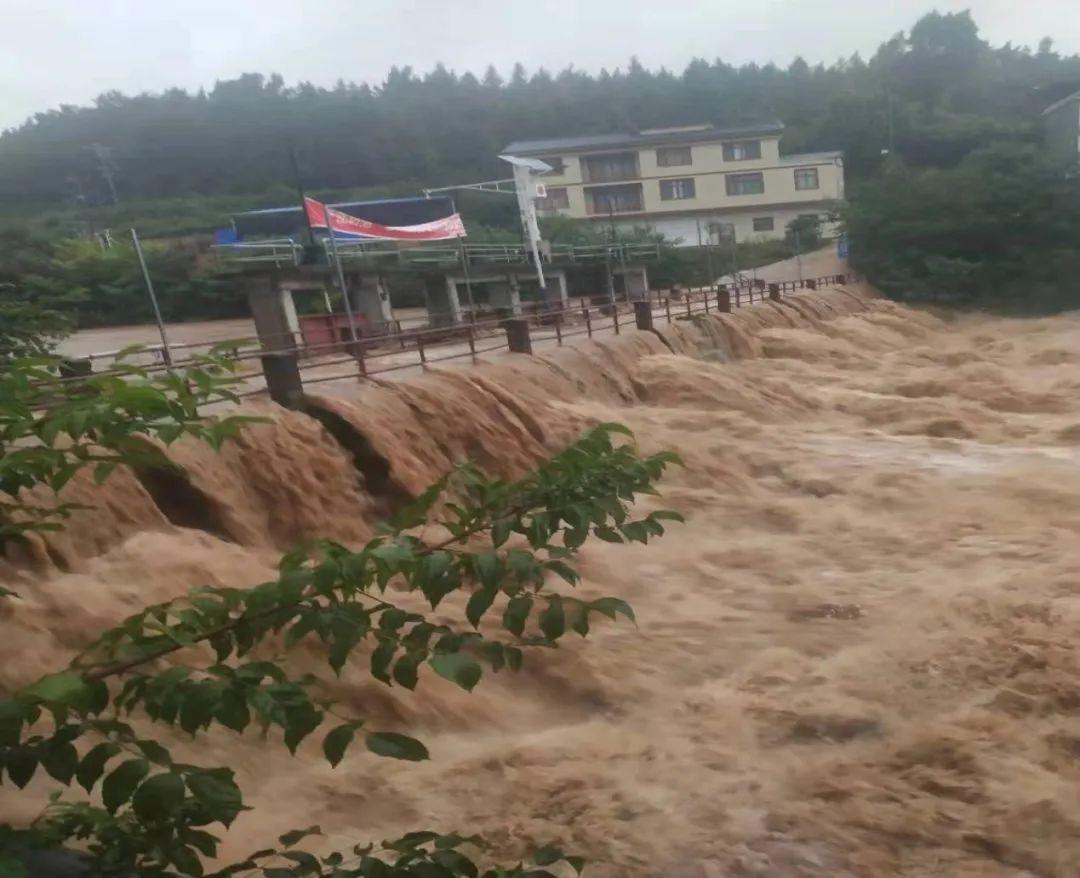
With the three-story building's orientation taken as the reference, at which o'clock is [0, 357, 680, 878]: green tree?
The green tree is roughly at 12 o'clock from the three-story building.

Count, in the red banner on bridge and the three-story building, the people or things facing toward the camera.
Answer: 2

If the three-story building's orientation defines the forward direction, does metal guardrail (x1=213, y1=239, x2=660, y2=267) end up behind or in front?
in front

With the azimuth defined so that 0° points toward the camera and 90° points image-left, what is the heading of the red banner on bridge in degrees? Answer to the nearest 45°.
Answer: approximately 0°

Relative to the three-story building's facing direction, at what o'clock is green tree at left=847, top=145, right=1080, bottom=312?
The green tree is roughly at 10 o'clock from the three-story building.

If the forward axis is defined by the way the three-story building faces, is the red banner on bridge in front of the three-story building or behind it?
in front

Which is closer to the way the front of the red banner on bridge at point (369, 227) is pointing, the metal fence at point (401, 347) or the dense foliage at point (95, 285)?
the metal fence

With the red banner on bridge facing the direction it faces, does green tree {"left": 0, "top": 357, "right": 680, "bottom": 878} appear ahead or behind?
ahead

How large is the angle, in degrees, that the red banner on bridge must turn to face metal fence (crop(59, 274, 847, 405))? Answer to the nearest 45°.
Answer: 0° — it already faces it
